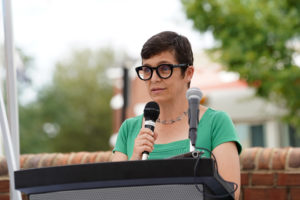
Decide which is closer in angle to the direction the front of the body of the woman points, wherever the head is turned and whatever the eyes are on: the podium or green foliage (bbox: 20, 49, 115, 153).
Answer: the podium

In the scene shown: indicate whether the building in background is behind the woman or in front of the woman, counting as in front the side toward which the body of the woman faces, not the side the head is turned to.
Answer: behind

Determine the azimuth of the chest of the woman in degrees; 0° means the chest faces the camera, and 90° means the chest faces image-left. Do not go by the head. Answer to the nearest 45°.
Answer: approximately 45°

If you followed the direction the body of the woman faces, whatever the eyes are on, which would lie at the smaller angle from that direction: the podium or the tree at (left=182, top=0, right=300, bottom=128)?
the podium

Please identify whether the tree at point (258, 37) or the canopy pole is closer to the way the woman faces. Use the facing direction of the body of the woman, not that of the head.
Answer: the canopy pole

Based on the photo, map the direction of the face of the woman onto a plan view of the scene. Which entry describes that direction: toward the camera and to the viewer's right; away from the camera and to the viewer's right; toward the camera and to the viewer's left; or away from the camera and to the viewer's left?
toward the camera and to the viewer's left

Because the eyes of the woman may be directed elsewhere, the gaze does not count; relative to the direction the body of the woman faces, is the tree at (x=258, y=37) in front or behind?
behind

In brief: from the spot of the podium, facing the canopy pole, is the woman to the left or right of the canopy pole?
right

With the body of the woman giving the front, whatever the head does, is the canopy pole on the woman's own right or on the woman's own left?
on the woman's own right

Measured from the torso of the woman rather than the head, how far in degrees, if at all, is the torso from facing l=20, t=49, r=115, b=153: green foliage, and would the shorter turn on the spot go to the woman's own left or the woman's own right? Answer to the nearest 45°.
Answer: approximately 135° to the woman's own right
